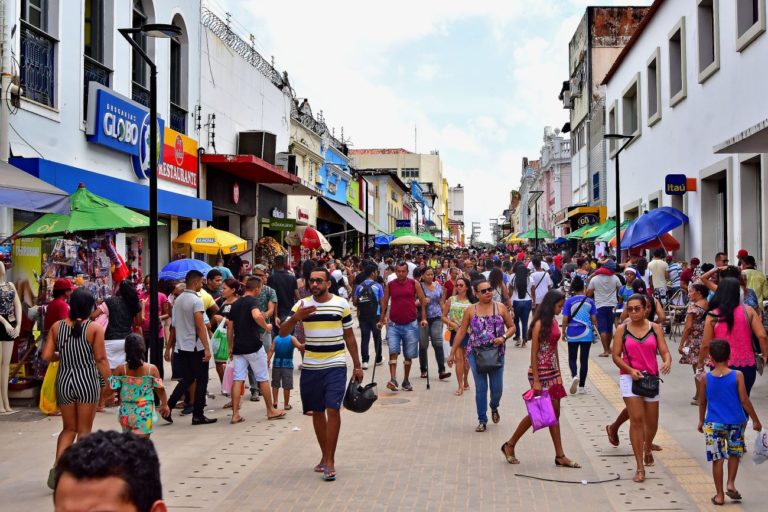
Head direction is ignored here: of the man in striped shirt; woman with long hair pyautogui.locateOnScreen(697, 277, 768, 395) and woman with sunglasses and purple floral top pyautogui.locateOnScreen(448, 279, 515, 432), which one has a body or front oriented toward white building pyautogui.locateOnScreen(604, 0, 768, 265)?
woman with long hair pyautogui.locateOnScreen(697, 277, 768, 395)

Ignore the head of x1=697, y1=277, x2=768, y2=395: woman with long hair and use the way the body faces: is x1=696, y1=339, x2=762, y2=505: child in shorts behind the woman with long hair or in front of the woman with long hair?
behind

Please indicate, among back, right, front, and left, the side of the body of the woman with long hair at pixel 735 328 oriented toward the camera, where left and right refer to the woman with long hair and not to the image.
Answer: back

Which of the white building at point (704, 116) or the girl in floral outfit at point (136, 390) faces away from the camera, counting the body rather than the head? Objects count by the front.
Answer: the girl in floral outfit

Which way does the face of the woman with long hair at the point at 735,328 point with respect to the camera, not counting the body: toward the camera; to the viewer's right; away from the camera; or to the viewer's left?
away from the camera

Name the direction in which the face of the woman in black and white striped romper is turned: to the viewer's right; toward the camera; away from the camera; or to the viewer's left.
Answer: away from the camera

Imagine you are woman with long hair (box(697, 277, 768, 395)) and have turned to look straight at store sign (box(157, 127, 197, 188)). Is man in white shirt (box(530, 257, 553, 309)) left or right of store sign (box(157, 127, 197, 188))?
right

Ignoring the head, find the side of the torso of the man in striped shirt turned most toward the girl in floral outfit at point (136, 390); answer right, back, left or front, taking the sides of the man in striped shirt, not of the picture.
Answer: right
